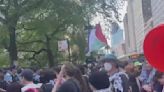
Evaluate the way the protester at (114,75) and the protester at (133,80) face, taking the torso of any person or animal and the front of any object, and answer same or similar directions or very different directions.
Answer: same or similar directions

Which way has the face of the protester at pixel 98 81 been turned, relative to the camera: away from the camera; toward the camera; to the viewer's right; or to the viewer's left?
away from the camera

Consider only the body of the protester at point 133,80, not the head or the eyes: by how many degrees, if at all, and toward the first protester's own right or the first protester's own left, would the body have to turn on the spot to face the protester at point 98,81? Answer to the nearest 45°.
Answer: approximately 45° to the first protester's own left
